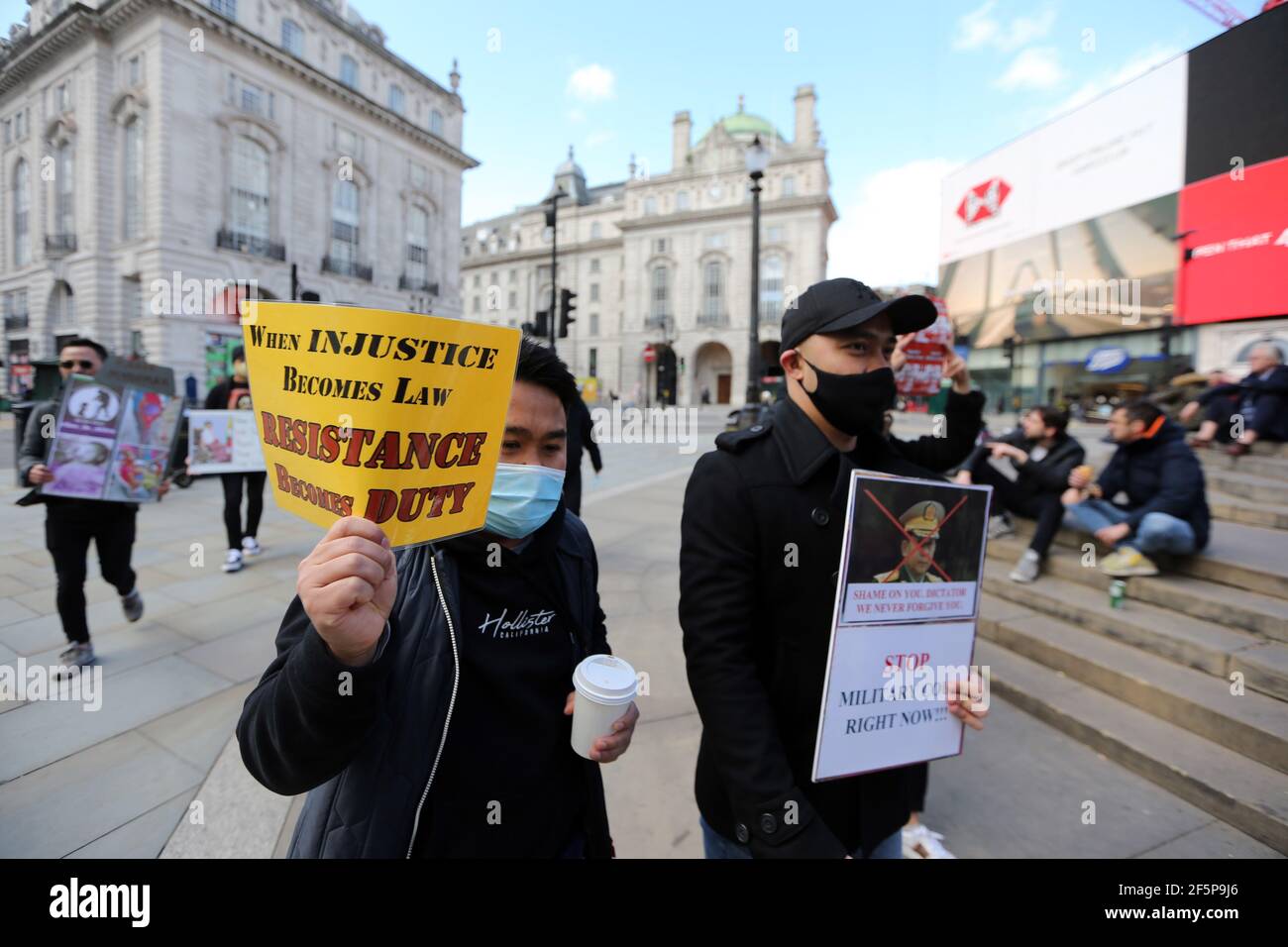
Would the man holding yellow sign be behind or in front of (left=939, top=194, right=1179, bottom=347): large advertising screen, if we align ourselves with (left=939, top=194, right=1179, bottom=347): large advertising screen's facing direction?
in front

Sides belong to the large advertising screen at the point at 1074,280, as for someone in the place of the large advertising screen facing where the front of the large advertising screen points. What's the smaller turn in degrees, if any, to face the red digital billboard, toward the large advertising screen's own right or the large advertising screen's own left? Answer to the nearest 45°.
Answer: approximately 45° to the large advertising screen's own left

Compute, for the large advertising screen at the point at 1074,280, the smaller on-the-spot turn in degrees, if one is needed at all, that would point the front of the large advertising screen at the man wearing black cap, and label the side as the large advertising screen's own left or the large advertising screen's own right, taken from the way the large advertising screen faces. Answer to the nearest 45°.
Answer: approximately 45° to the large advertising screen's own left

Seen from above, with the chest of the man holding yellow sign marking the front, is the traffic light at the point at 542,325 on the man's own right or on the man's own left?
on the man's own left

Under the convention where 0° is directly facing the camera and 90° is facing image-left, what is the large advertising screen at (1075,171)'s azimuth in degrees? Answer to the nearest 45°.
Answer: approximately 45°

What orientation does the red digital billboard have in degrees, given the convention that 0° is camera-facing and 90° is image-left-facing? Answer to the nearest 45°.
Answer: approximately 45°

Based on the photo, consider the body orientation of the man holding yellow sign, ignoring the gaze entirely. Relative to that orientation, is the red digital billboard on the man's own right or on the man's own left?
on the man's own left
